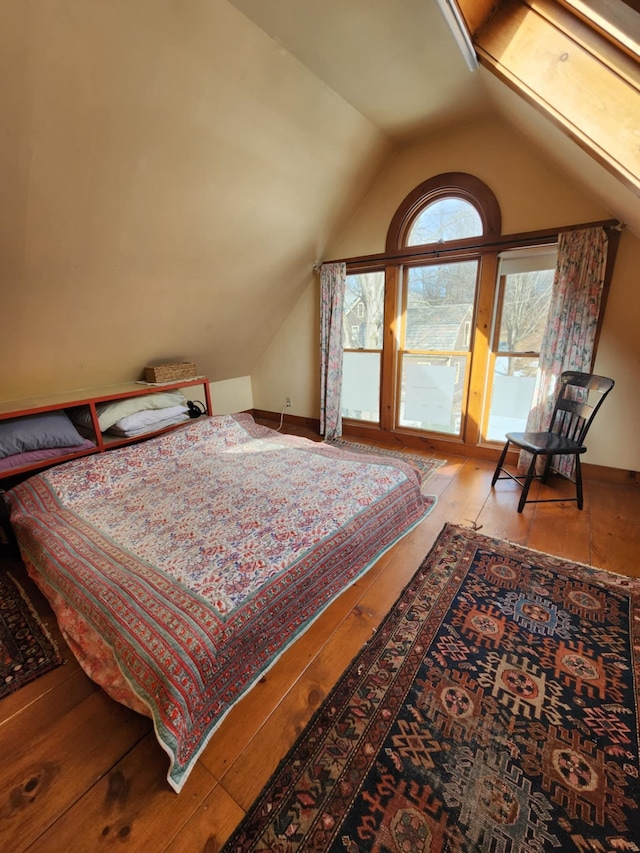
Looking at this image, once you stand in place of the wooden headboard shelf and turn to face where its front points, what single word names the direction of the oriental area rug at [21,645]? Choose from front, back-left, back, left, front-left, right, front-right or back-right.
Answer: front-right

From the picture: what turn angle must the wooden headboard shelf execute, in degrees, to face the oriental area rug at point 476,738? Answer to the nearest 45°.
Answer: approximately 45° to its right

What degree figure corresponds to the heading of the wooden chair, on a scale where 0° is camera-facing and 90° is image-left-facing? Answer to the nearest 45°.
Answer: approximately 45°

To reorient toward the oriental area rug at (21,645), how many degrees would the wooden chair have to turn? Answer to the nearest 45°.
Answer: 0° — it already faces it

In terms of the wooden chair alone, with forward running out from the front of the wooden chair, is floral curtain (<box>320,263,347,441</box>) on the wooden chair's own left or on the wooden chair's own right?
on the wooden chair's own right

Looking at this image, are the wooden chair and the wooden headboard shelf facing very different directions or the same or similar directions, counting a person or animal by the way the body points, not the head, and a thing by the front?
very different directions

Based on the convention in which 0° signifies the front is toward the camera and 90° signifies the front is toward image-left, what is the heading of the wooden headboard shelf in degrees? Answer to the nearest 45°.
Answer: approximately 315°

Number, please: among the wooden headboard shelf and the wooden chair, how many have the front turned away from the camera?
0

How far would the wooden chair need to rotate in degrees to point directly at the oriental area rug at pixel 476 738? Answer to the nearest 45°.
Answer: approximately 45° to its left
